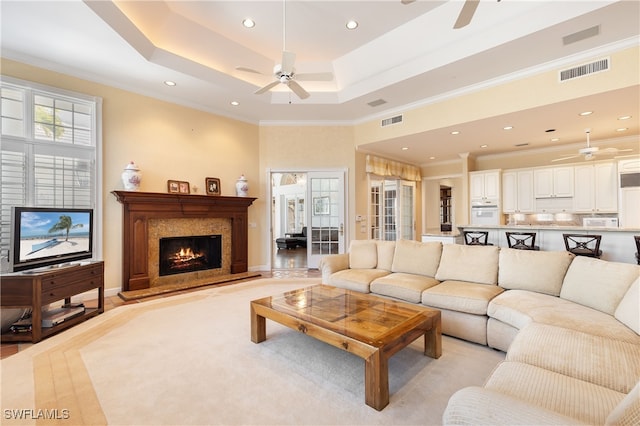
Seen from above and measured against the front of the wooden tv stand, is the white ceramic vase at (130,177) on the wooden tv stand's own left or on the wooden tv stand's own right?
on the wooden tv stand's own left

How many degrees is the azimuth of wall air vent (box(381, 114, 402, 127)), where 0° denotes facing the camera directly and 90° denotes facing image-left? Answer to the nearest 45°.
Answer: approximately 45°

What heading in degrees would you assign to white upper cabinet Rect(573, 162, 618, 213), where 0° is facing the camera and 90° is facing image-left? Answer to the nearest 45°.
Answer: approximately 0°

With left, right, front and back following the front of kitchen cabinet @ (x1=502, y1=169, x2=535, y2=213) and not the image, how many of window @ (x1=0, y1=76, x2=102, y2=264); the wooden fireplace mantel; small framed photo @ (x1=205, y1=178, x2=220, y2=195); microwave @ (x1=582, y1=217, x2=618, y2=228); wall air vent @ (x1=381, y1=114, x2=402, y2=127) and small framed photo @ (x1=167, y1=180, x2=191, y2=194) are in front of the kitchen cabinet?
5
